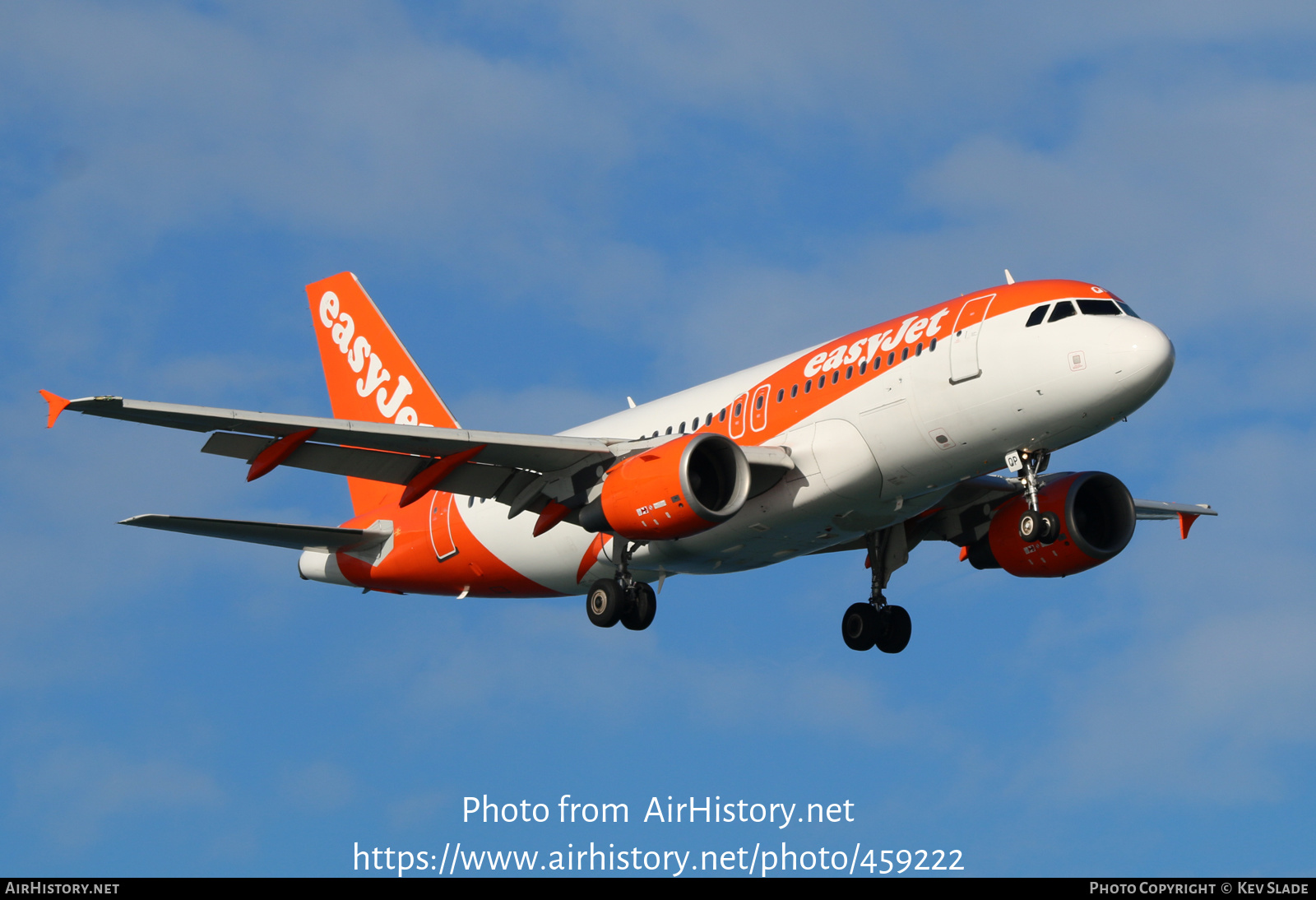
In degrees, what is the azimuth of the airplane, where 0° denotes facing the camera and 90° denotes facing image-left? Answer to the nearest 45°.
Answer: approximately 315°
